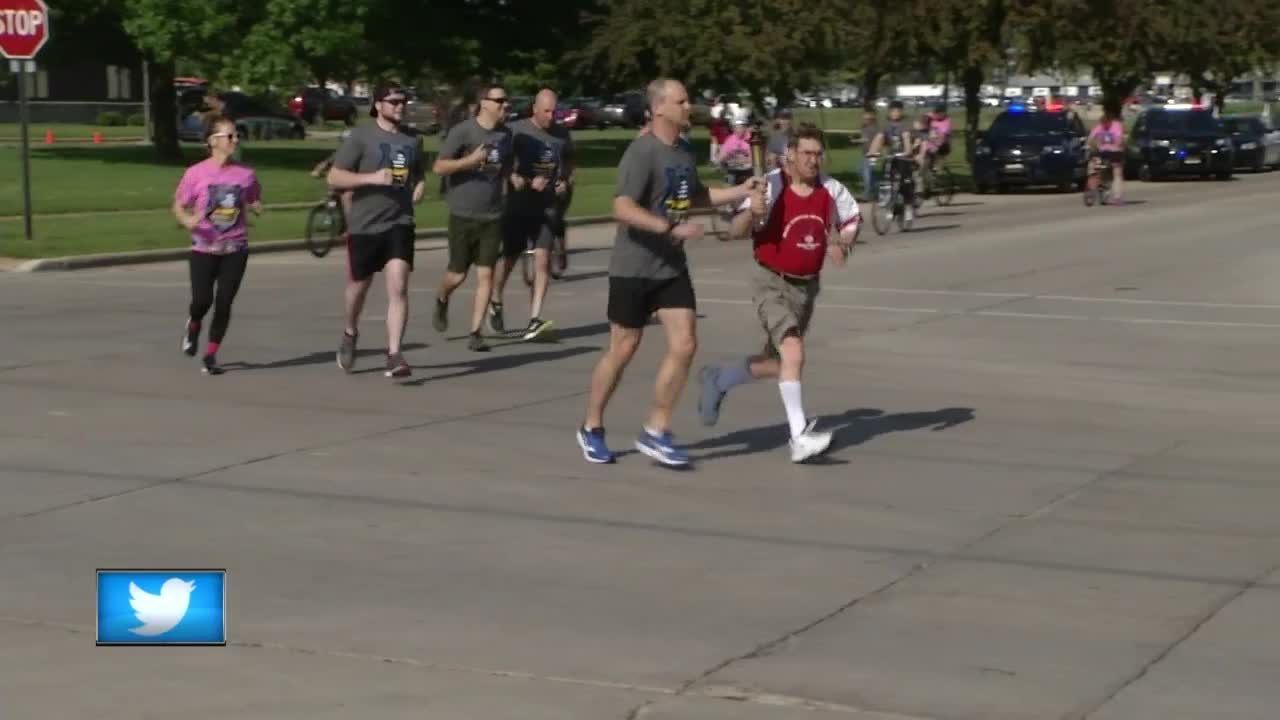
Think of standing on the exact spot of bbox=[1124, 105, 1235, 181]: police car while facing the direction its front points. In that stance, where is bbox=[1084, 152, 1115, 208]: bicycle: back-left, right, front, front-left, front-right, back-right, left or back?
front

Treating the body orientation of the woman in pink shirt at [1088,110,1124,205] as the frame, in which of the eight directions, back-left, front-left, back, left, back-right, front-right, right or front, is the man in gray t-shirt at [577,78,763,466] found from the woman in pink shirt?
front

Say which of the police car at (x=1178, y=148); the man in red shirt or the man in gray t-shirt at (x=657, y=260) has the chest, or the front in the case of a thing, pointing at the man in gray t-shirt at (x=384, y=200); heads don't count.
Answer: the police car

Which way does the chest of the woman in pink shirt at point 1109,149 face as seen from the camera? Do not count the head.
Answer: toward the camera

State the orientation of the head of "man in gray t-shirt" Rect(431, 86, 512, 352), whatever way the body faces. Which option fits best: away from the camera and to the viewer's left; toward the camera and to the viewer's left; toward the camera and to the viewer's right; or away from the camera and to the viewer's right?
toward the camera and to the viewer's right

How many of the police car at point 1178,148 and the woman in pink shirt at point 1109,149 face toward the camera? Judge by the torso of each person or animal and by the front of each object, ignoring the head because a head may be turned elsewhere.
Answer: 2

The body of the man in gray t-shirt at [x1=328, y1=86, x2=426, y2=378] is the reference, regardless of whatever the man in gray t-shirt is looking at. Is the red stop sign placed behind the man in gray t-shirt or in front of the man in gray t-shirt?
behind

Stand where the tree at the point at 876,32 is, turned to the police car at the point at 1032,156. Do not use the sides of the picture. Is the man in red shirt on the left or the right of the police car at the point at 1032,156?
right

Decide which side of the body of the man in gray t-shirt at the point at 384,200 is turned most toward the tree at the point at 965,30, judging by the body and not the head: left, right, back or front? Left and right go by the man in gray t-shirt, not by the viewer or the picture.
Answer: left

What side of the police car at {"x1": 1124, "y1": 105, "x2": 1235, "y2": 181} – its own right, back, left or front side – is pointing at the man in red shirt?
front

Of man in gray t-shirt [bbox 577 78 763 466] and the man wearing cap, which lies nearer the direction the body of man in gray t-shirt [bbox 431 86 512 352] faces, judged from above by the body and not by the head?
the man in gray t-shirt
